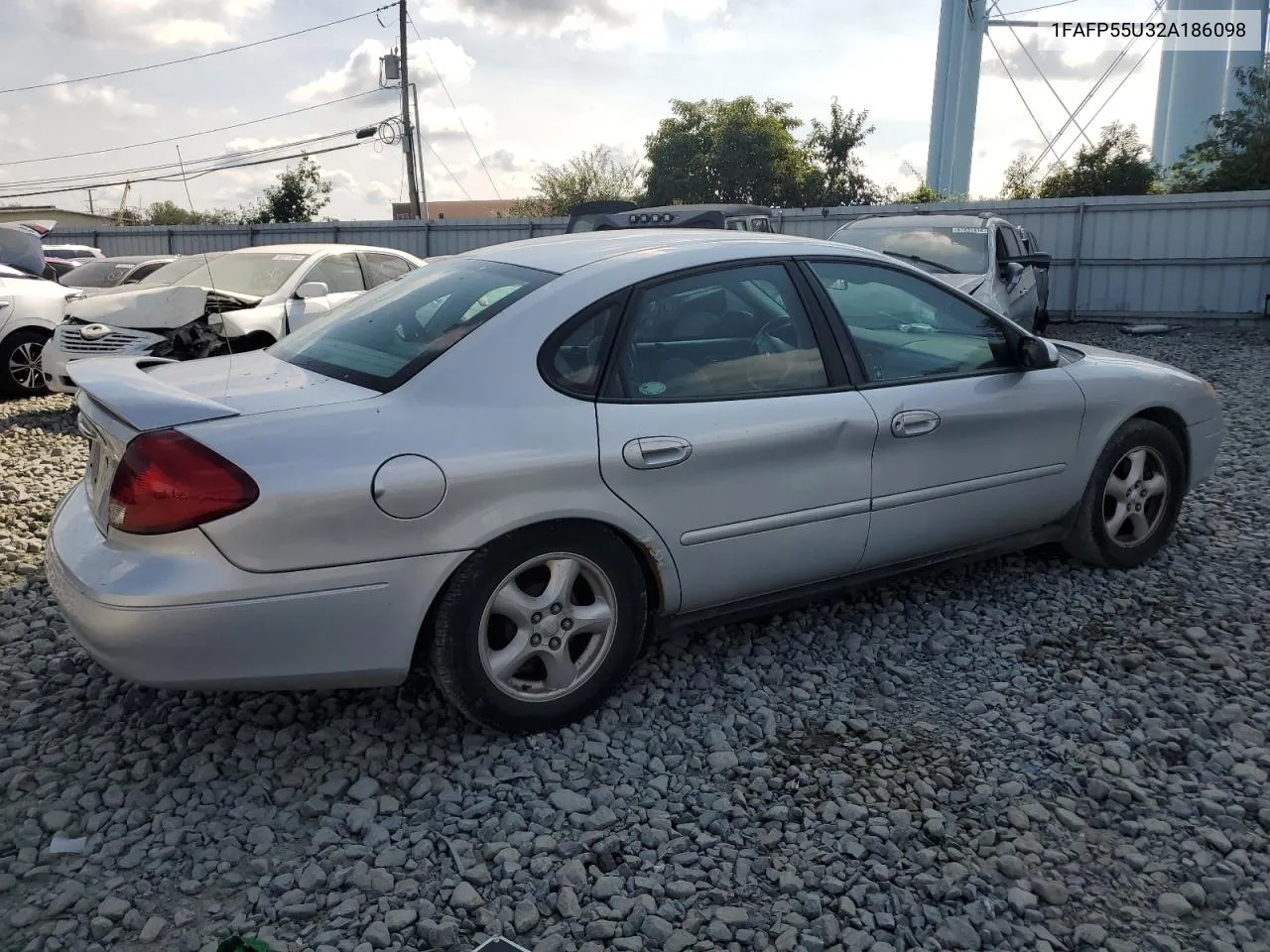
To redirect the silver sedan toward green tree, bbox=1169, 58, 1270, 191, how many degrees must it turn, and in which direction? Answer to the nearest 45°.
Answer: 0° — it already faces it

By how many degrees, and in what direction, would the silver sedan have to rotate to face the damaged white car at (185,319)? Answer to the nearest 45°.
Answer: approximately 90° to its left

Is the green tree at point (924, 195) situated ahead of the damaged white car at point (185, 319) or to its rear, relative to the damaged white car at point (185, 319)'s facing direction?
to the rear

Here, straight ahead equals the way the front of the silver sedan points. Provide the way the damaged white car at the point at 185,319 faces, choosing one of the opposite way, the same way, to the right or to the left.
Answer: the opposite way

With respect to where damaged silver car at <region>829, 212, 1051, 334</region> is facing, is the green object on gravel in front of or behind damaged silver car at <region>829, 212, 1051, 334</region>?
in front

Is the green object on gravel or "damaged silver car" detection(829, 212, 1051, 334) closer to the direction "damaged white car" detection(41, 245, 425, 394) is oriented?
the green object on gravel

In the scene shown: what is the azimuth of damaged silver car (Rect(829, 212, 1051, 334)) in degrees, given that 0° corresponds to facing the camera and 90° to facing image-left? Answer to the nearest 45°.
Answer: approximately 45°

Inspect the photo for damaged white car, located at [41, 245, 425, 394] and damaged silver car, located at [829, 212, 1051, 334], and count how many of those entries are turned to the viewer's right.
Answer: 0

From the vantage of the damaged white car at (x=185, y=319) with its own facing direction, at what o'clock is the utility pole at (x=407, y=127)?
The utility pole is roughly at 5 o'clock from the damaged white car.

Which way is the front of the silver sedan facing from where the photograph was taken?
facing away from the viewer and to the right of the viewer

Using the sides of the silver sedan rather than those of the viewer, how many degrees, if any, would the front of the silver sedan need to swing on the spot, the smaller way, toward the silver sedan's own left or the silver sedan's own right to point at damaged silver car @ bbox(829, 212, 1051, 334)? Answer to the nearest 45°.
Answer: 0° — it already faces it

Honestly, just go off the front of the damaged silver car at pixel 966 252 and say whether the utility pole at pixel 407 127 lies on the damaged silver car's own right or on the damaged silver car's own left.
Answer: on the damaged silver car's own right
